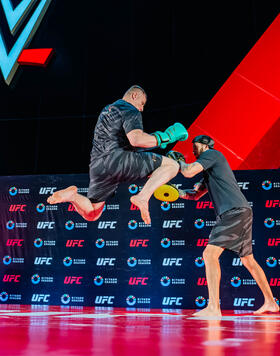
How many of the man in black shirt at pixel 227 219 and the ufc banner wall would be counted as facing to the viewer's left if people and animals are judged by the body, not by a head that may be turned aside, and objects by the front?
1

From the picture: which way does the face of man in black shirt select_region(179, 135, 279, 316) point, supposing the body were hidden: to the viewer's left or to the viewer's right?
to the viewer's left

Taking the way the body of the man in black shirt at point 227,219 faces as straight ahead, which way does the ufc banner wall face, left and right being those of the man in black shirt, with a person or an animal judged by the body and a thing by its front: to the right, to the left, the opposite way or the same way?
to the left

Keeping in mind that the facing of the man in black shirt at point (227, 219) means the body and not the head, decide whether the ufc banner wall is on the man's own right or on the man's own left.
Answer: on the man's own right

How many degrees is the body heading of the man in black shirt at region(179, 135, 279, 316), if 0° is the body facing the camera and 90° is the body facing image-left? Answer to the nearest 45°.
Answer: approximately 90°

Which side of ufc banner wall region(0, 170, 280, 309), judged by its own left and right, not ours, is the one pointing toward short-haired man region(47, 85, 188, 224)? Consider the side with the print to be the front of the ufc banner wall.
front

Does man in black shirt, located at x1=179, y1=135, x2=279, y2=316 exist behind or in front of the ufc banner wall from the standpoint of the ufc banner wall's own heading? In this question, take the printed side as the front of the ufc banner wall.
in front

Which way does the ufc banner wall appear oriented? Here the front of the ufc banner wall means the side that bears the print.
toward the camera
